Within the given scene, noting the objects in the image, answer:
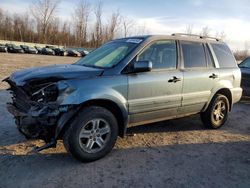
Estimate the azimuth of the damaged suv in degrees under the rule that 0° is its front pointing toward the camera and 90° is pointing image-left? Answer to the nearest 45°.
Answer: approximately 45°
